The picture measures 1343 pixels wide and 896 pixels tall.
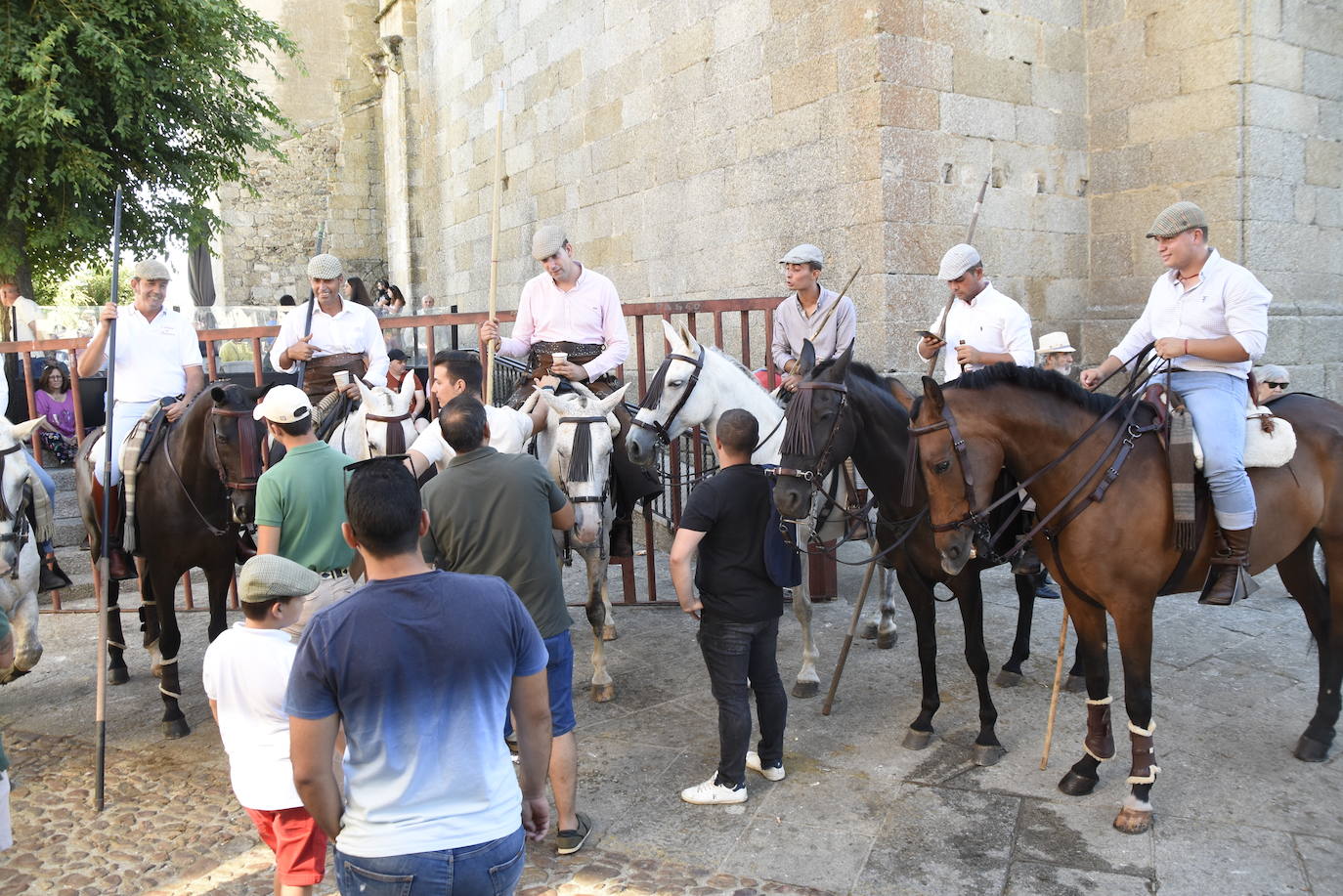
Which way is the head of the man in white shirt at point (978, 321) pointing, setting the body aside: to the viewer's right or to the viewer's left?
to the viewer's left

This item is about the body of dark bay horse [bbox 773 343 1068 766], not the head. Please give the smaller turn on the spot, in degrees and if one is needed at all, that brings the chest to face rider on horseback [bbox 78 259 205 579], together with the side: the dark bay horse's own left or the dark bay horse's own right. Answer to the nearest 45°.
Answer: approximately 45° to the dark bay horse's own right

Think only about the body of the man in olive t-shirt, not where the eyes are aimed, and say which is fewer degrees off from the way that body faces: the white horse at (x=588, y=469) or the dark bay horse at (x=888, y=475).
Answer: the white horse

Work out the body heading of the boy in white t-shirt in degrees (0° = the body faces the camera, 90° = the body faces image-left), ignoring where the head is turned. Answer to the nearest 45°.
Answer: approximately 225°

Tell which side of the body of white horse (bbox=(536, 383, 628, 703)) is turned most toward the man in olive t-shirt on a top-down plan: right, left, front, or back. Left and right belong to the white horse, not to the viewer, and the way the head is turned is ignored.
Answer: front

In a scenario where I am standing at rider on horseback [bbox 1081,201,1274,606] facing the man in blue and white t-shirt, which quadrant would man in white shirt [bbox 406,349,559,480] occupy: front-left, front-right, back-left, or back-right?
front-right

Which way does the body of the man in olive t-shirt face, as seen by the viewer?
away from the camera

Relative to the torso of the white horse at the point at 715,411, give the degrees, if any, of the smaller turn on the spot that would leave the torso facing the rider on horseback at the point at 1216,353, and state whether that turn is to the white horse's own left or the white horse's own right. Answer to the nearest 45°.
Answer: approximately 90° to the white horse's own left

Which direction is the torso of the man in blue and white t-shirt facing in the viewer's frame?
away from the camera

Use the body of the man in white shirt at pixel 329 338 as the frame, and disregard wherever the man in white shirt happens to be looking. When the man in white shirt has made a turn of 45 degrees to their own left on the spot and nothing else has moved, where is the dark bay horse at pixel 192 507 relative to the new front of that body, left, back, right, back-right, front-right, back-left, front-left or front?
right

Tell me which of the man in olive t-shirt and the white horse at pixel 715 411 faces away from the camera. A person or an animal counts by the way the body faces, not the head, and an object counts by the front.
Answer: the man in olive t-shirt

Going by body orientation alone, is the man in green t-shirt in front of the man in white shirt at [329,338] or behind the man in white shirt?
in front

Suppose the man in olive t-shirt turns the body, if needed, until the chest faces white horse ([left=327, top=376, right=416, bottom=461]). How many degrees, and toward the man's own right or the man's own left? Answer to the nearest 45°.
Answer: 0° — they already face it

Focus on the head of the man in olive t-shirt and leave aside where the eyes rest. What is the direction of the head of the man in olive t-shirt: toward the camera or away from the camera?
away from the camera

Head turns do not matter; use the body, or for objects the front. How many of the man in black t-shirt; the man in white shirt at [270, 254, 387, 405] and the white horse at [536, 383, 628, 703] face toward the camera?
2

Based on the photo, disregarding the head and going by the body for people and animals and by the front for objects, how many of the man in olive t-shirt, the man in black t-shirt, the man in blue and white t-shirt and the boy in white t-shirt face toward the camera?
0

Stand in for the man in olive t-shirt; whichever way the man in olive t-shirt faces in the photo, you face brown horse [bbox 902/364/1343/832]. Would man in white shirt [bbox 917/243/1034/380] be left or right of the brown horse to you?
left
